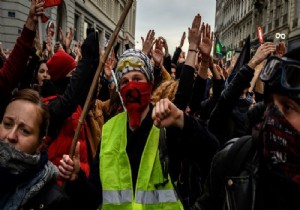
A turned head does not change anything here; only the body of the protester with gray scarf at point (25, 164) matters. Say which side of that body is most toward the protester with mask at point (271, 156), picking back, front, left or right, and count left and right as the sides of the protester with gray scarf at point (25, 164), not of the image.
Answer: left

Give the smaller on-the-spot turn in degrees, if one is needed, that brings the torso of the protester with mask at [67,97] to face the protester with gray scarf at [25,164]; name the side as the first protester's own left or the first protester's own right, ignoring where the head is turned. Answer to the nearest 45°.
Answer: approximately 90° to the first protester's own right

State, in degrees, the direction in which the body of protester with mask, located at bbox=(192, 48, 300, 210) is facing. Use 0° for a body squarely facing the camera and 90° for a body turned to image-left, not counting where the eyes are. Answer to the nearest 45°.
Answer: approximately 45°

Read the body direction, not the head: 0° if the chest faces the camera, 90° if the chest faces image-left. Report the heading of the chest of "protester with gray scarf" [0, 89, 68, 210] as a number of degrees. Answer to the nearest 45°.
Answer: approximately 45°
